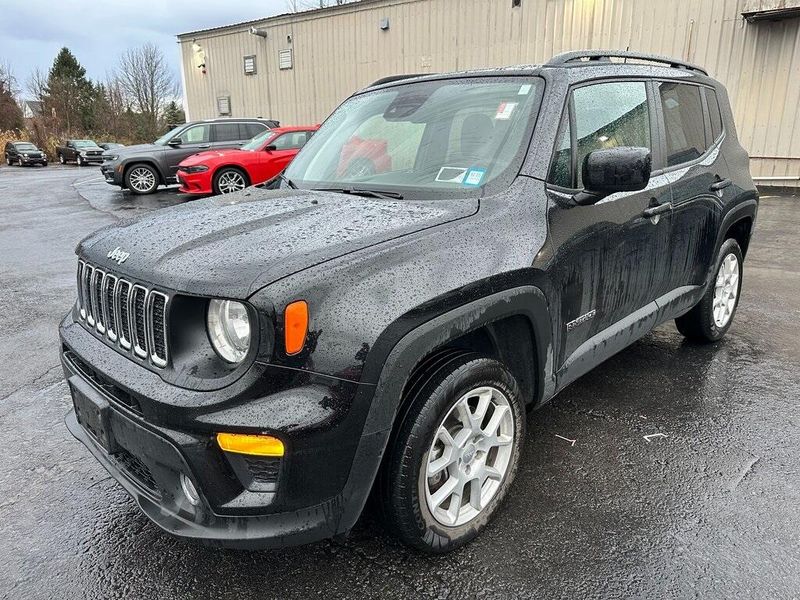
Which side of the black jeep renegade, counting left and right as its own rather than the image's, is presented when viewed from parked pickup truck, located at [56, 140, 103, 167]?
right

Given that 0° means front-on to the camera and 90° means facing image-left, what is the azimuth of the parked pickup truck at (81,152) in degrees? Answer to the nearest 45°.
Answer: approximately 315°

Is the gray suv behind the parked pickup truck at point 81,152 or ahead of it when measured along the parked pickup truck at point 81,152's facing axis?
ahead

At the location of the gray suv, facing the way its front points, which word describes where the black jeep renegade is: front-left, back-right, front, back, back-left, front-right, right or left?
left

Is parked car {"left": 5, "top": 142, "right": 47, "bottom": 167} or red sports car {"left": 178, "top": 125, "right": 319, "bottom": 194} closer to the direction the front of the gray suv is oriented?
the parked car

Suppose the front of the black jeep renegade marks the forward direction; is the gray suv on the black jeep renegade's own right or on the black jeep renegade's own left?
on the black jeep renegade's own right

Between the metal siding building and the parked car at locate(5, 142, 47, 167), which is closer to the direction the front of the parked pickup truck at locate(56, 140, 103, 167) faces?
the metal siding building

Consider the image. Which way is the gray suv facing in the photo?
to the viewer's left

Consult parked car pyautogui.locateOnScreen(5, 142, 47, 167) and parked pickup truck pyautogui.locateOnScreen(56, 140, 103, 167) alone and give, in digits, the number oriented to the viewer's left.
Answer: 0

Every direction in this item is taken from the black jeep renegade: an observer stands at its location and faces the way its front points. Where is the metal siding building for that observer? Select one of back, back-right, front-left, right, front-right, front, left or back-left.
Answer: back-right

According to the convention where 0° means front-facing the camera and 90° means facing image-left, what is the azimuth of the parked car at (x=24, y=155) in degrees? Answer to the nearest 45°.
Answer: approximately 315°
